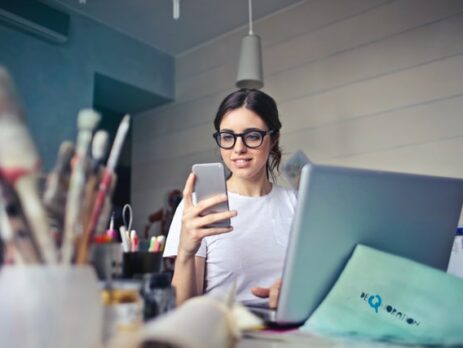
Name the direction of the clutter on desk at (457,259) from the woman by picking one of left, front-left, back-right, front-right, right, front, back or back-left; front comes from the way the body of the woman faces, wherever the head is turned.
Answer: left

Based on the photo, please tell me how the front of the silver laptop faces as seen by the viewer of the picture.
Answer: facing away from the viewer and to the left of the viewer

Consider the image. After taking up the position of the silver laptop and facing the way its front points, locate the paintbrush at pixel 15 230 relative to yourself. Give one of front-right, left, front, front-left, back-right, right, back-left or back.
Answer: left

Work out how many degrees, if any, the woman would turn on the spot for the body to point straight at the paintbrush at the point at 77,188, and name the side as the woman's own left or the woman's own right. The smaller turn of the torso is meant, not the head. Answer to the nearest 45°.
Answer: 0° — they already face it

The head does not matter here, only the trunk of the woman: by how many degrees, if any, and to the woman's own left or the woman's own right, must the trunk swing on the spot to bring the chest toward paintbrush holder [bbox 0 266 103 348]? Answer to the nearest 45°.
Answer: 0° — they already face it

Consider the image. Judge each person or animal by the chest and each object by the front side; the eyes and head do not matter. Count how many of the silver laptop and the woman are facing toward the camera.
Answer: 1

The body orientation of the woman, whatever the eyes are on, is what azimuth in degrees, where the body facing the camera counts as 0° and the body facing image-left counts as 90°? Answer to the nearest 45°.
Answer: approximately 0°

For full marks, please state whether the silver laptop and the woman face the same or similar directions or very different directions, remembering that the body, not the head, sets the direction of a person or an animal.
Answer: very different directions
